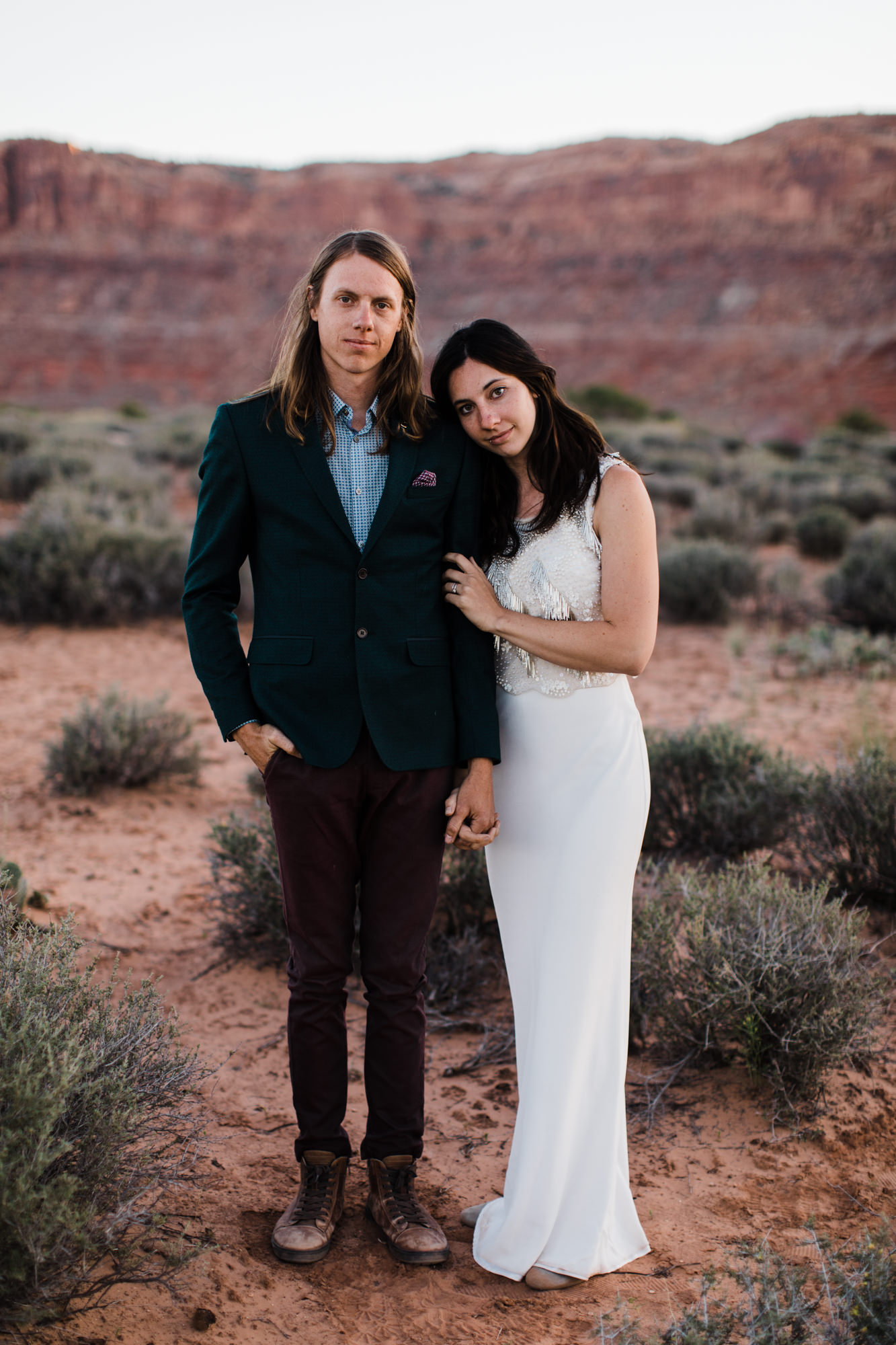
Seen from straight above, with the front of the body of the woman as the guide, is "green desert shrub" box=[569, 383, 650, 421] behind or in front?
behind

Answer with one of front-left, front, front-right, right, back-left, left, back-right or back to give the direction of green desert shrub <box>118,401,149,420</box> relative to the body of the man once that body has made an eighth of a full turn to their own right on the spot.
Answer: back-right

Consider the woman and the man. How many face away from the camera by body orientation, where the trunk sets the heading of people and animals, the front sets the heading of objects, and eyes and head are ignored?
0

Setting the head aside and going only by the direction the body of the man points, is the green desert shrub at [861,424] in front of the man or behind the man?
behind

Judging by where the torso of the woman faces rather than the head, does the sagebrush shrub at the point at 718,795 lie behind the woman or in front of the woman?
behind

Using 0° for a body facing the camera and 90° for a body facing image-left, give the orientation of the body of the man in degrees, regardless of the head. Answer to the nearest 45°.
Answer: approximately 0°
